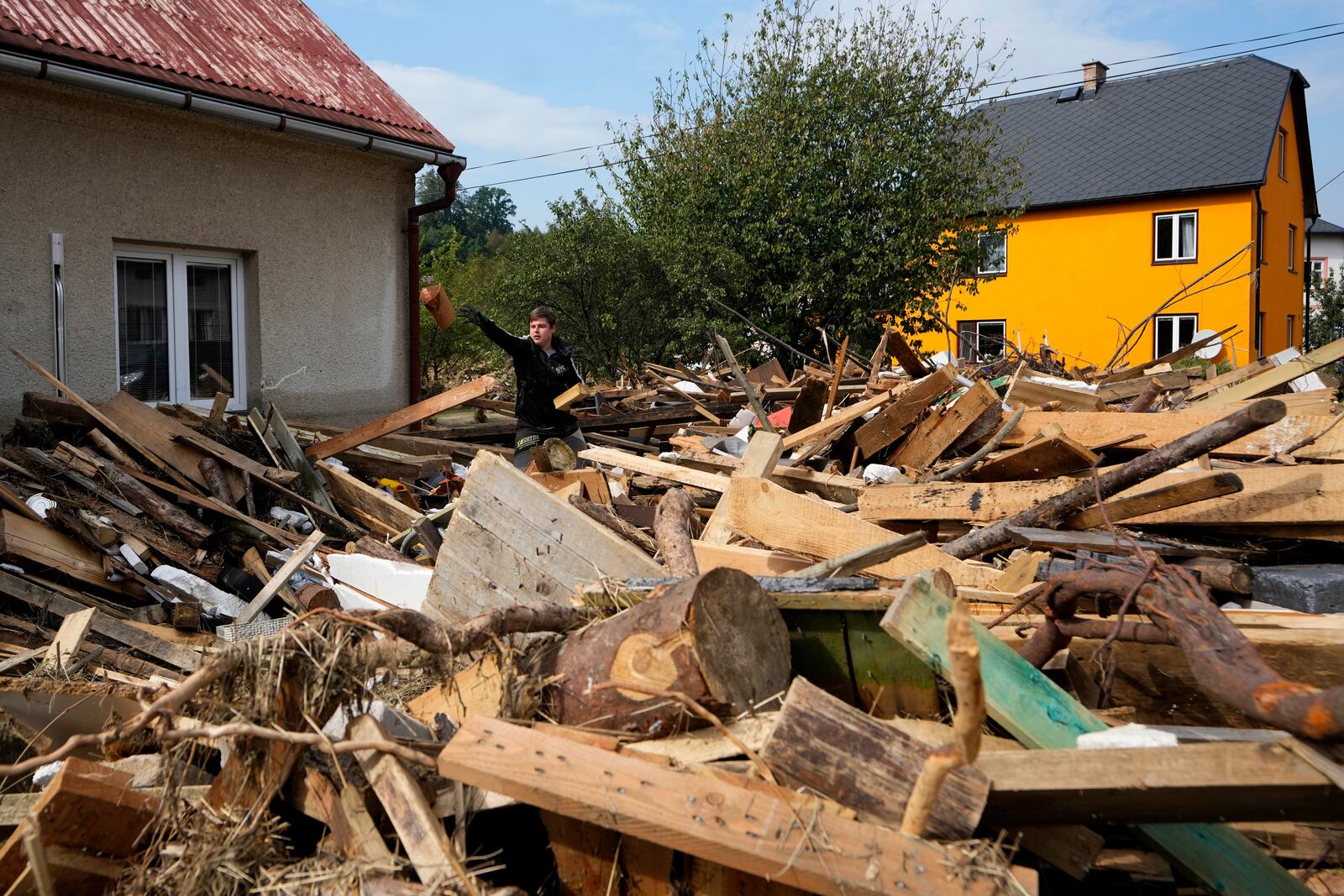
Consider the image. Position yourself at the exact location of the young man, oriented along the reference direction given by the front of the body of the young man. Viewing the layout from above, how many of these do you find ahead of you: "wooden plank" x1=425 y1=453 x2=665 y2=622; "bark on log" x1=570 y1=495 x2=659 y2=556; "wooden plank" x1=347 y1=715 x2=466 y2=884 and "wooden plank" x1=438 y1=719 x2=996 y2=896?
4

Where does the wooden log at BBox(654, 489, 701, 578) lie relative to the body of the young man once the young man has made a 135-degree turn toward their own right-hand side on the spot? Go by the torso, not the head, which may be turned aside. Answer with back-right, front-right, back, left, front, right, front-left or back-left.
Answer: back-left

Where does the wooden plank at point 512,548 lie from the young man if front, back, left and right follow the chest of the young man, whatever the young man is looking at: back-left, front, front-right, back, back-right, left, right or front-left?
front

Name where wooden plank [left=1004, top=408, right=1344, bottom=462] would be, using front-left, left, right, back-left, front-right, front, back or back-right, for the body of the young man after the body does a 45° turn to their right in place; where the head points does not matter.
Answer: left

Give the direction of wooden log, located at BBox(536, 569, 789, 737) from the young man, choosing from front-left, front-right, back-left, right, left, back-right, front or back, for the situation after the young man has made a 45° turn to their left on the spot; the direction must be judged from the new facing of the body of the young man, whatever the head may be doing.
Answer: front-right

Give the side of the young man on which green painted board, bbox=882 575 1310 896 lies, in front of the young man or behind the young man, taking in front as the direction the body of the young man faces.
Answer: in front

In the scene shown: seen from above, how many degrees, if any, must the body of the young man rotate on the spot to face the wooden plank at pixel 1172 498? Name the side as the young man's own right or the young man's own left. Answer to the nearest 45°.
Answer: approximately 45° to the young man's own left

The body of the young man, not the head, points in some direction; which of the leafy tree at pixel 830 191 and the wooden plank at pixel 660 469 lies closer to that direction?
the wooden plank

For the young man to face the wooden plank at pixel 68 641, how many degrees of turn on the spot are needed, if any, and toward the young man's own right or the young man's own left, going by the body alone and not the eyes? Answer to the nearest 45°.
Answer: approximately 45° to the young man's own right

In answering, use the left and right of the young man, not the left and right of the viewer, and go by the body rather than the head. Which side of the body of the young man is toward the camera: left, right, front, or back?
front

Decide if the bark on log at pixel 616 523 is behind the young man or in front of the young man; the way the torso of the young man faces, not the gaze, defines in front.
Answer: in front

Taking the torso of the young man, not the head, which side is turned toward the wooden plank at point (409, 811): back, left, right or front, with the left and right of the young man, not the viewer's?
front

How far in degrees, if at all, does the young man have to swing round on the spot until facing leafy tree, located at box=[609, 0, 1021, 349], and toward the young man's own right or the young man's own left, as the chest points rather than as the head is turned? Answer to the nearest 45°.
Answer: approximately 135° to the young man's own left

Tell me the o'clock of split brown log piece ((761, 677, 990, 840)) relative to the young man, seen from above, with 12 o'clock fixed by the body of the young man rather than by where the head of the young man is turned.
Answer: The split brown log piece is roughly at 12 o'clock from the young man.

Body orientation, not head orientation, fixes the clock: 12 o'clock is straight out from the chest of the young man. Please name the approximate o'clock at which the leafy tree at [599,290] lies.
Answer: The leafy tree is roughly at 6 o'clock from the young man.

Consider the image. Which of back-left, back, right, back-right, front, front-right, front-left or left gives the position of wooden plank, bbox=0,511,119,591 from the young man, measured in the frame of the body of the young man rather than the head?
front-right
